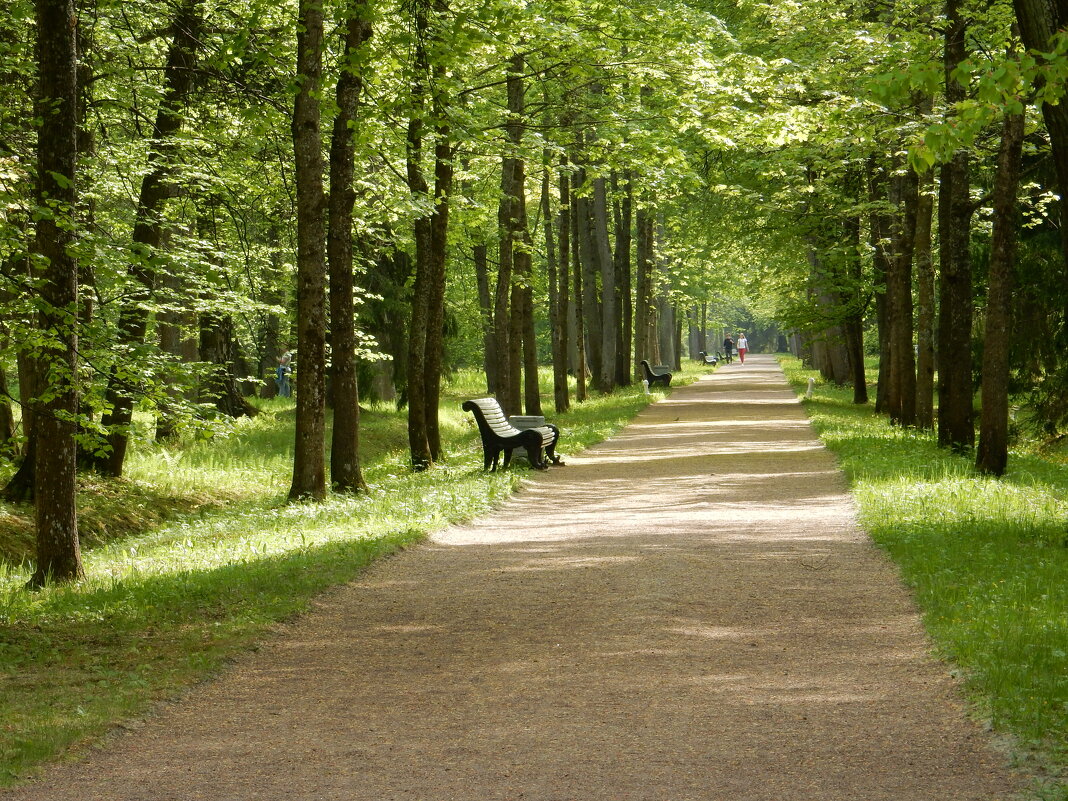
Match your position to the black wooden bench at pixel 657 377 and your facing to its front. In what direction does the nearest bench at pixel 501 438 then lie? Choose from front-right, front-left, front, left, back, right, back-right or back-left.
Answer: right

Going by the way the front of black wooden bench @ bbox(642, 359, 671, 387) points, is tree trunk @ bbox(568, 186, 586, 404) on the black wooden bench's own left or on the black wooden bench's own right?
on the black wooden bench's own right

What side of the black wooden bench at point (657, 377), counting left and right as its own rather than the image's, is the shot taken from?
right

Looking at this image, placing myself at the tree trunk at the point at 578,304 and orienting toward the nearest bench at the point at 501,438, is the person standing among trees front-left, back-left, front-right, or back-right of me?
back-right

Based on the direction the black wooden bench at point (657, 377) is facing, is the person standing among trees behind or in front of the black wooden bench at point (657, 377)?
behind

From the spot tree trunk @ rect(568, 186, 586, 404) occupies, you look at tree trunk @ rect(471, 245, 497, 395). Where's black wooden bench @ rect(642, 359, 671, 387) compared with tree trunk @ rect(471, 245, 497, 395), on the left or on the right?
right

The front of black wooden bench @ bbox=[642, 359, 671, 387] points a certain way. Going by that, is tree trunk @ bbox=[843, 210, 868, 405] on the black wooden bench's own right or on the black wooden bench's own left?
on the black wooden bench's own right
